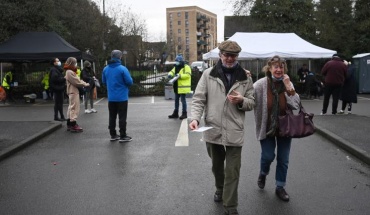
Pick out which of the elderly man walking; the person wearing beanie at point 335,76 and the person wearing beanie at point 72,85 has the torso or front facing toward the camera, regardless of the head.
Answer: the elderly man walking

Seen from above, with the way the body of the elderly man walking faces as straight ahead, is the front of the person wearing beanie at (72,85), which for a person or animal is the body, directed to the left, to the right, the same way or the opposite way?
to the left

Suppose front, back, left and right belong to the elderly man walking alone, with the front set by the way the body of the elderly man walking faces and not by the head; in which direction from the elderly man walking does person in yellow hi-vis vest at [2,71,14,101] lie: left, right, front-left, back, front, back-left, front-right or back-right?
back-right

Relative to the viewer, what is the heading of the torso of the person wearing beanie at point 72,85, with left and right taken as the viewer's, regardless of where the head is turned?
facing to the right of the viewer

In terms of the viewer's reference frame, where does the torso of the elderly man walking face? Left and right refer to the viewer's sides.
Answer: facing the viewer

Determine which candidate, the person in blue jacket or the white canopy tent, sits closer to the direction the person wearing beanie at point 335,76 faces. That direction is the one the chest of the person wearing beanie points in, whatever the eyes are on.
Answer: the white canopy tent

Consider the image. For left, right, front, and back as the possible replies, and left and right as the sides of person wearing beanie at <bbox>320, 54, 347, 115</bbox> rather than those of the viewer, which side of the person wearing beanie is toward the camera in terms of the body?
back

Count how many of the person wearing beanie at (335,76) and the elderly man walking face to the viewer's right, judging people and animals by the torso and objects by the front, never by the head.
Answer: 0

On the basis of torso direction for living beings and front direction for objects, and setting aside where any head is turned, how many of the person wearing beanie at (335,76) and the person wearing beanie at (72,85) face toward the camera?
0

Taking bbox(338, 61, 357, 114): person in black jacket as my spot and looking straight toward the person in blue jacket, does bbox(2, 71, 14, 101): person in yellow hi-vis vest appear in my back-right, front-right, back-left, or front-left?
front-right

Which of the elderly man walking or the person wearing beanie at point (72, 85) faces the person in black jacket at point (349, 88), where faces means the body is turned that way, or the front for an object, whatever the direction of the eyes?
the person wearing beanie

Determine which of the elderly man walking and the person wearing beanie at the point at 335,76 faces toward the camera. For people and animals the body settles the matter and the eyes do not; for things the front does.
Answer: the elderly man walking
